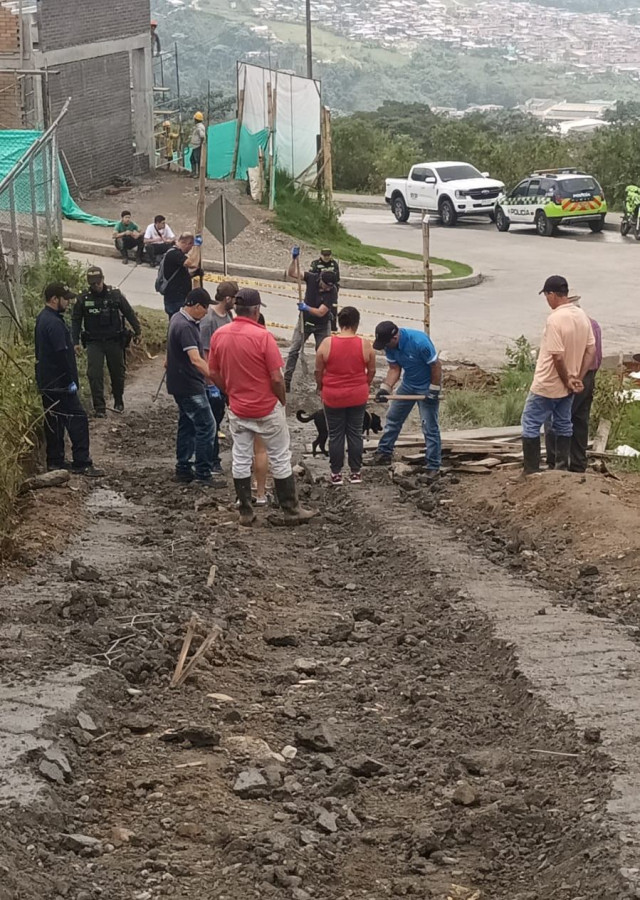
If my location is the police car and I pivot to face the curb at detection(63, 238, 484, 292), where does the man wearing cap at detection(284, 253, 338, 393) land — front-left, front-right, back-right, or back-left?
front-left

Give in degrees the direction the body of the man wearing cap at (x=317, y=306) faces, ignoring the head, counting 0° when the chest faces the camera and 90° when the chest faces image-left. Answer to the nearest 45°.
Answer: approximately 45°

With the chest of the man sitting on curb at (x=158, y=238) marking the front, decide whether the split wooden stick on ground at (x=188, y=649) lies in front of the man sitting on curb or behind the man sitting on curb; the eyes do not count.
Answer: in front

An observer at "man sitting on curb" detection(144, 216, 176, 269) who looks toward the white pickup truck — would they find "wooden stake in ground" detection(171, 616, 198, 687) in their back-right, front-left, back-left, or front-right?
back-right

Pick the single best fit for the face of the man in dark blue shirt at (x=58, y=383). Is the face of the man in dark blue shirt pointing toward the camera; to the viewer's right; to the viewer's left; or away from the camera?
to the viewer's right

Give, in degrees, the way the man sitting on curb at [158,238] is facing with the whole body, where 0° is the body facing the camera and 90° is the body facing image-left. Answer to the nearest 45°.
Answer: approximately 0°

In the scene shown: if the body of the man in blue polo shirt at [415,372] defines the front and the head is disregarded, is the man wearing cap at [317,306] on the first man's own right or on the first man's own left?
on the first man's own right

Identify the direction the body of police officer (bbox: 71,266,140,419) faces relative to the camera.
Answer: toward the camera

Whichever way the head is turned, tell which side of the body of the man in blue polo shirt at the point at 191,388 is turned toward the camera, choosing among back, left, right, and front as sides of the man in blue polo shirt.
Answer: right

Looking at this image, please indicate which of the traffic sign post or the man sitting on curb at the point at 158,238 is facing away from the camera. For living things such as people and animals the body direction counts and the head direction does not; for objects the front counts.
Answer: the traffic sign post

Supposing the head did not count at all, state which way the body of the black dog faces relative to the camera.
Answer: to the viewer's right

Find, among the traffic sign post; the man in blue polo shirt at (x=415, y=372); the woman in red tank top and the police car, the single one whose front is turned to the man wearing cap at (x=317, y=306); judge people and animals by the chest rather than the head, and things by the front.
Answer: the woman in red tank top

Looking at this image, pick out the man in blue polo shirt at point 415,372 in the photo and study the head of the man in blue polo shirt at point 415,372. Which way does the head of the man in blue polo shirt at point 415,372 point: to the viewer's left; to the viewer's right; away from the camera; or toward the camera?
to the viewer's left

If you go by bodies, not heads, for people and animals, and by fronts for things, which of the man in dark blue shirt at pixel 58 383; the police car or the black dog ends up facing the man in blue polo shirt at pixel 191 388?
the man in dark blue shirt

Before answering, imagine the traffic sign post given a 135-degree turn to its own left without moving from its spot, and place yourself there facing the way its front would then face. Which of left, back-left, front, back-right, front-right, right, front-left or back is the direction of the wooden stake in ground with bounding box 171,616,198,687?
front-left

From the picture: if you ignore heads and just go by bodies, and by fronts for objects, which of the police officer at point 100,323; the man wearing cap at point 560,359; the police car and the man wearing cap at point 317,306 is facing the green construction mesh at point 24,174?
the man wearing cap at point 560,359
